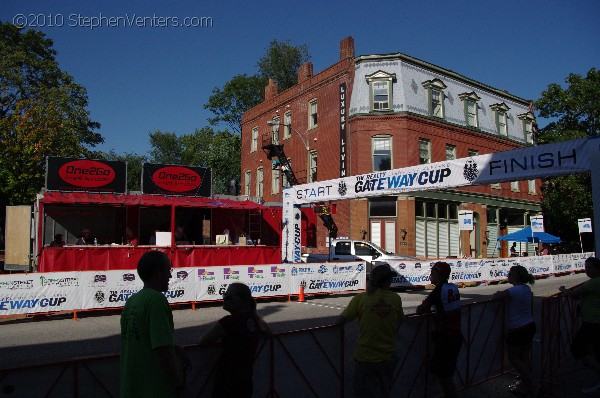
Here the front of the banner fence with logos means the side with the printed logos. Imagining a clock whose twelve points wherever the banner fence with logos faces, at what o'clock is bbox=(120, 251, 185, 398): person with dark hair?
The person with dark hair is roughly at 1 o'clock from the banner fence with logos.

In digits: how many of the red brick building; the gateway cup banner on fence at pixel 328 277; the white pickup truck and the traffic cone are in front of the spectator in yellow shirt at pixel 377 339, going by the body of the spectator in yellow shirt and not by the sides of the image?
4

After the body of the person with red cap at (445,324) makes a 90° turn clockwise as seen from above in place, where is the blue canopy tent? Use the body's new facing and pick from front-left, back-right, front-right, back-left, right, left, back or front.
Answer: front-left

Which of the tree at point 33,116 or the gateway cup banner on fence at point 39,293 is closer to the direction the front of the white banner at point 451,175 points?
the gateway cup banner on fence

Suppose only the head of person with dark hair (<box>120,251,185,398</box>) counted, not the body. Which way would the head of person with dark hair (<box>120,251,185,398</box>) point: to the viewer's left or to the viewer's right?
to the viewer's right

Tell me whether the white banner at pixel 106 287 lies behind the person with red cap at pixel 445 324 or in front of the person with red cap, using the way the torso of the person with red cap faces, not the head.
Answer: in front

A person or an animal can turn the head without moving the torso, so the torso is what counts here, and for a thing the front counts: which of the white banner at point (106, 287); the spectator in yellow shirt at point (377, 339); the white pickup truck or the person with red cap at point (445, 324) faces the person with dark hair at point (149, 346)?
the white banner

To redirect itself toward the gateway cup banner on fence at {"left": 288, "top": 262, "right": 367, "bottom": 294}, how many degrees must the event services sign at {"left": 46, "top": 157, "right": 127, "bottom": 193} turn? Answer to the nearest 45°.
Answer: approximately 45° to its left

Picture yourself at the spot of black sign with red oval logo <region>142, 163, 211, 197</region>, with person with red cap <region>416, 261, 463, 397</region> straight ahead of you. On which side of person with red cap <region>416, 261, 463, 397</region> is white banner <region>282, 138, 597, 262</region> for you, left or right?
left

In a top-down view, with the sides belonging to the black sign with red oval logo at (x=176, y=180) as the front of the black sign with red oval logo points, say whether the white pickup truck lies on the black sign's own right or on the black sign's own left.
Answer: on the black sign's own left

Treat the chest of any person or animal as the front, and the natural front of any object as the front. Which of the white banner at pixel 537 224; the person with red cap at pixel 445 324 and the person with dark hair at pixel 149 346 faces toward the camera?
the white banner

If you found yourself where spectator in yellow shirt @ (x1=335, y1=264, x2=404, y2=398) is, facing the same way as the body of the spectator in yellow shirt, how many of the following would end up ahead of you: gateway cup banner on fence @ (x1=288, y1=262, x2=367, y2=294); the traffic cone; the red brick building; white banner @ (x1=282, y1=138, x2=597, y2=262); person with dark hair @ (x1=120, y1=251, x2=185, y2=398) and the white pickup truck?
5

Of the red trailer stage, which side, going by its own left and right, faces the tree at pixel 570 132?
left

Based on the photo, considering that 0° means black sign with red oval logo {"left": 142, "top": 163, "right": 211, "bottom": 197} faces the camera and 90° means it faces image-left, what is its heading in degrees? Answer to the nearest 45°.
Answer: approximately 0°

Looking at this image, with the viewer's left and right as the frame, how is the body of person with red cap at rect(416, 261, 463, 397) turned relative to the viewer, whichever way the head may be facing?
facing away from the viewer and to the left of the viewer
